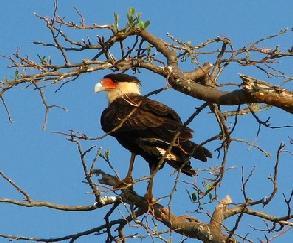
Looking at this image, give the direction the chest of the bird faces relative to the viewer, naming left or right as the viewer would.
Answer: facing to the left of the viewer
